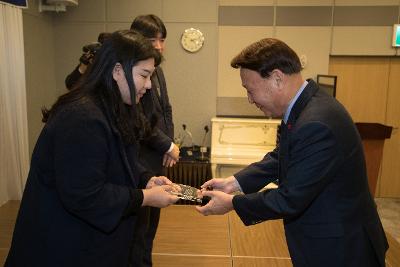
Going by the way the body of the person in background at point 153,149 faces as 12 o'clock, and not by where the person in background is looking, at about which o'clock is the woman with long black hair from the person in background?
The woman with long black hair is roughly at 2 o'clock from the person in background.

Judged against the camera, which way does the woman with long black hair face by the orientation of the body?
to the viewer's right

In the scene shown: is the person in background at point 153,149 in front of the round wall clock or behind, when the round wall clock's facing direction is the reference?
in front

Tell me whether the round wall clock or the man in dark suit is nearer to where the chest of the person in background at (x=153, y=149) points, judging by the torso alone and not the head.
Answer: the man in dark suit

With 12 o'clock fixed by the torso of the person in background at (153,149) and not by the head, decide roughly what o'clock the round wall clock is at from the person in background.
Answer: The round wall clock is roughly at 8 o'clock from the person in background.

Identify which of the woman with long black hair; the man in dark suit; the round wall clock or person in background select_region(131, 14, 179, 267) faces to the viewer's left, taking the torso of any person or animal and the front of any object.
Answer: the man in dark suit

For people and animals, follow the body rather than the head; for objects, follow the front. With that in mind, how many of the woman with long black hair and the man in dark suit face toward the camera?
0

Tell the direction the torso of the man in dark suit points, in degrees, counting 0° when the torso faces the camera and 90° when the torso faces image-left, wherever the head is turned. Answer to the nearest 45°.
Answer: approximately 90°

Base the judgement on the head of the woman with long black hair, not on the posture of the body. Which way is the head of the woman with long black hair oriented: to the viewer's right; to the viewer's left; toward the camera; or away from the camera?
to the viewer's right

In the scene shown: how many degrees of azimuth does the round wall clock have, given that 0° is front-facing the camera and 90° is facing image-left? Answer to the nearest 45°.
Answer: approximately 0°

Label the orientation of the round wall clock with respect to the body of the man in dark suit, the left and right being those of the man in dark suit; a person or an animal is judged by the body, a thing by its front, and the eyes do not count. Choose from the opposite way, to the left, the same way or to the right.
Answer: to the left

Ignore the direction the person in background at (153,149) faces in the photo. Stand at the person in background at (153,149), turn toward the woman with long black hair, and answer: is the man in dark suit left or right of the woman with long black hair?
left
